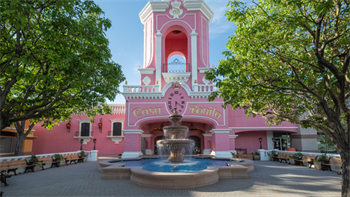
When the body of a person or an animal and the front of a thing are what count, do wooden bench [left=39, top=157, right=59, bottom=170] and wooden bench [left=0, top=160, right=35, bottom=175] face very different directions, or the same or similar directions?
same or similar directions

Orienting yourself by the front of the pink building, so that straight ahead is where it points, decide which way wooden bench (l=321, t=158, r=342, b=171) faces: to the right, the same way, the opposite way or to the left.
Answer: to the right

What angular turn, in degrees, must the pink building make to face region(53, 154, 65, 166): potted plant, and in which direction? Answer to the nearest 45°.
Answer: approximately 45° to its right

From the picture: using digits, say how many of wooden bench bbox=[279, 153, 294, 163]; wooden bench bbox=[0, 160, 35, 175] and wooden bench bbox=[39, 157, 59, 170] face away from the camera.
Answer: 0

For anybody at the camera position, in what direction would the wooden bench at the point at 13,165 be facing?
facing the viewer and to the right of the viewer

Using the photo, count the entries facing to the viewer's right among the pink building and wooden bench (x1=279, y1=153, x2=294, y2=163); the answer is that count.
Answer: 0

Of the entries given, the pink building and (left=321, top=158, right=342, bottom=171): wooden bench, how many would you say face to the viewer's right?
0

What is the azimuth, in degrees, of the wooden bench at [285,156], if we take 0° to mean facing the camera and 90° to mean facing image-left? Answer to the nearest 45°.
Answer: approximately 45°

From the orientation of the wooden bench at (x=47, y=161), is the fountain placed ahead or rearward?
ahead

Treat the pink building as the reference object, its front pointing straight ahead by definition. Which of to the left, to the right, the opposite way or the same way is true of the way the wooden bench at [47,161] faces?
to the left

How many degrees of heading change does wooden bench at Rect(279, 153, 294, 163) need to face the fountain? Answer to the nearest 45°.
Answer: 0° — it already faces it

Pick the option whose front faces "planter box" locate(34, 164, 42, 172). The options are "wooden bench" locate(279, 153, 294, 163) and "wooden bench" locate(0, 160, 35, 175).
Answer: "wooden bench" locate(279, 153, 294, 163)

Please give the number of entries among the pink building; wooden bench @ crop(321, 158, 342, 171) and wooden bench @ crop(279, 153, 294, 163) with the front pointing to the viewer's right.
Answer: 0

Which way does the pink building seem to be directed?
toward the camera

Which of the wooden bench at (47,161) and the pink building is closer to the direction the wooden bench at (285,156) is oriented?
the wooden bench

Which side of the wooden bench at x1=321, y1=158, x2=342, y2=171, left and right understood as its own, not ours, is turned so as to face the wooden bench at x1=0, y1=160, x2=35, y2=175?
front
